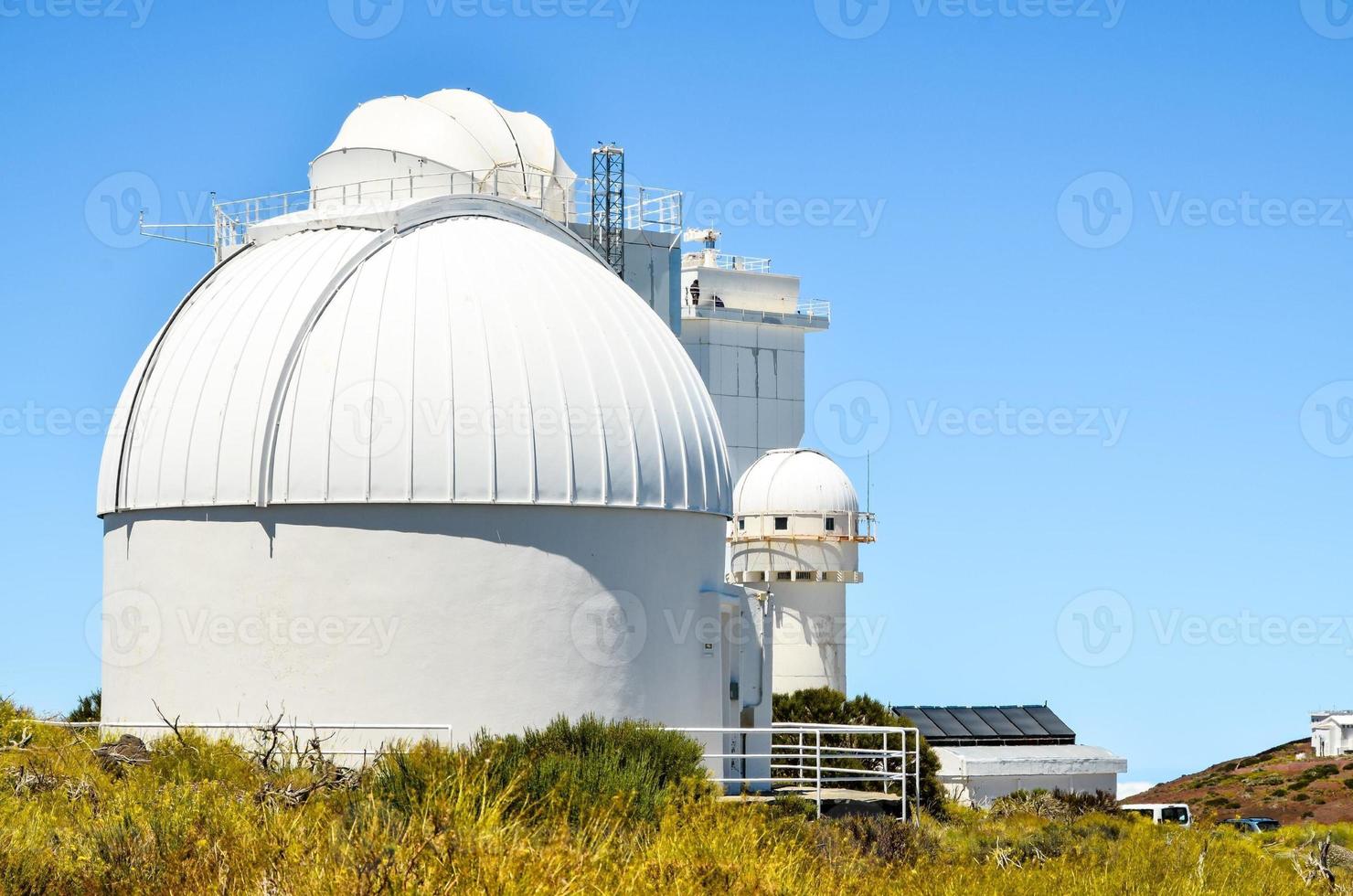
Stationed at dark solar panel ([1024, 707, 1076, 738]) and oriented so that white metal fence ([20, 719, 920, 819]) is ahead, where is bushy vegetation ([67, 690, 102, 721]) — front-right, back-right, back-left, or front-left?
front-right

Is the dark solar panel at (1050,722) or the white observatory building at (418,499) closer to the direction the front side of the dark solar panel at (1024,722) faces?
the white observatory building

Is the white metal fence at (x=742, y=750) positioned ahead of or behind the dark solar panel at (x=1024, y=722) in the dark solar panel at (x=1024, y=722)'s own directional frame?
ahead

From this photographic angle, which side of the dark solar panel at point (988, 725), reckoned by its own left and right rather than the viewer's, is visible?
front
